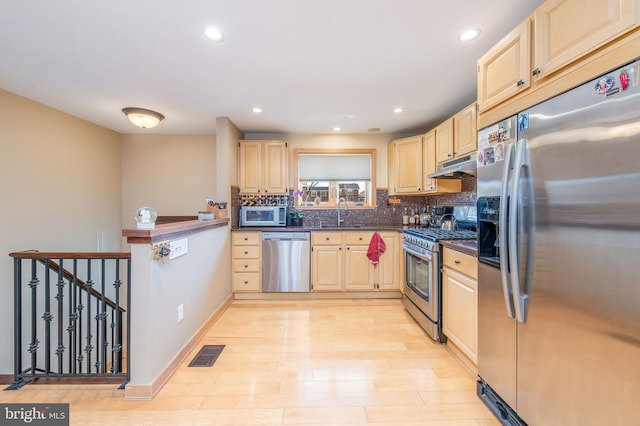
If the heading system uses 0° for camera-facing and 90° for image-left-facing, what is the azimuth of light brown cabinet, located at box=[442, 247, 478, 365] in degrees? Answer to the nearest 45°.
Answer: approximately 45°

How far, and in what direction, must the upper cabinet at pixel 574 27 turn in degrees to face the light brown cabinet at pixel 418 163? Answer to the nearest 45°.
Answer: approximately 90° to its right

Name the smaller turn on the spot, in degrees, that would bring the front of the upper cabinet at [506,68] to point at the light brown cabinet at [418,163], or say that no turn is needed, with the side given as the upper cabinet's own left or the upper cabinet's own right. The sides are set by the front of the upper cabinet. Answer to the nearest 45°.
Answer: approximately 90° to the upper cabinet's own right

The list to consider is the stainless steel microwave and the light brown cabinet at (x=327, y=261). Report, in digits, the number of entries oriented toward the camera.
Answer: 2

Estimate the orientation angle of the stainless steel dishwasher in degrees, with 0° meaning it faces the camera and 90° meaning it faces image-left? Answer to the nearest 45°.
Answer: approximately 0°

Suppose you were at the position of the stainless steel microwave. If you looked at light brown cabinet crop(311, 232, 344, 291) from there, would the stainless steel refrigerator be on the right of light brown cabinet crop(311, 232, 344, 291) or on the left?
right

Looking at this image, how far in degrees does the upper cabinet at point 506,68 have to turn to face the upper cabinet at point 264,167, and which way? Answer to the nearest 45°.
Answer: approximately 45° to its right
